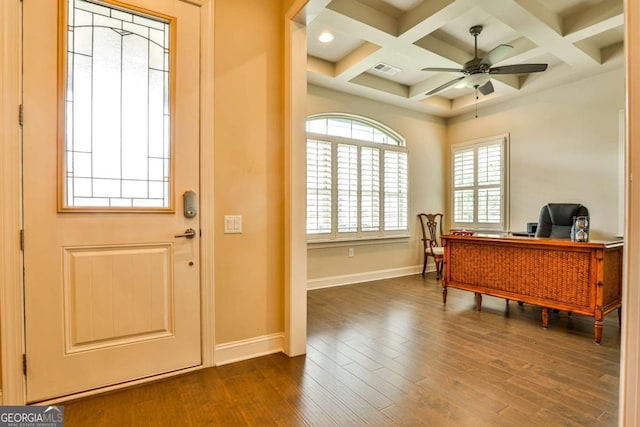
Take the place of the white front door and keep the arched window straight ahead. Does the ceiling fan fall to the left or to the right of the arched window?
right

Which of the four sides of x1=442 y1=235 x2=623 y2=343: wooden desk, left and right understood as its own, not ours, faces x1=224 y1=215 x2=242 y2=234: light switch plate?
back

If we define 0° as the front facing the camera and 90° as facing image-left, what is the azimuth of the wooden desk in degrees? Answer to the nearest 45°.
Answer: approximately 225°

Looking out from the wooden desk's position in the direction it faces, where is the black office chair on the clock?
The black office chair is roughly at 11 o'clock from the wooden desk.

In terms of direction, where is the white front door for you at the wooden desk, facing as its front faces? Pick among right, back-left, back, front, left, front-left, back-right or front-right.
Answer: back

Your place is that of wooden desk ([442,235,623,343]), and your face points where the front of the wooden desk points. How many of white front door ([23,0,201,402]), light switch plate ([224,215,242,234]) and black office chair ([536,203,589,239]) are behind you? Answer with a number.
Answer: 2

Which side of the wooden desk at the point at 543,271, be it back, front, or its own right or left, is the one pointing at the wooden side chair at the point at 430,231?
left
